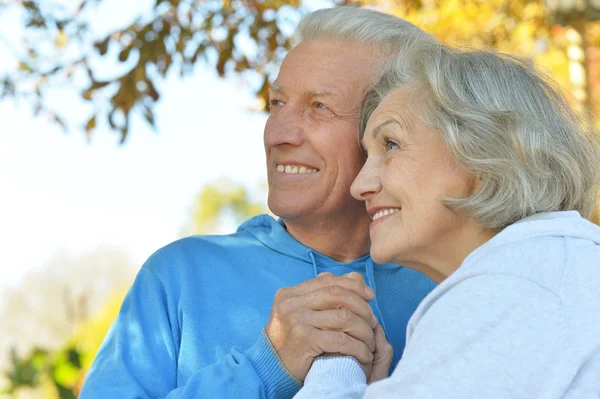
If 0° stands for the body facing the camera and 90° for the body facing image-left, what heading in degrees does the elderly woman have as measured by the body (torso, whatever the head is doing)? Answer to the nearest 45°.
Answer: approximately 90°

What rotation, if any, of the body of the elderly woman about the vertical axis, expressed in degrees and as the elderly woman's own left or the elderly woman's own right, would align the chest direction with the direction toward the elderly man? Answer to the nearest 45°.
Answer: approximately 45° to the elderly woman's own right

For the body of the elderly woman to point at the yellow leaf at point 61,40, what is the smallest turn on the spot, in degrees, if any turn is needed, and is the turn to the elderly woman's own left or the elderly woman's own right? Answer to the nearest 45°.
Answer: approximately 45° to the elderly woman's own right

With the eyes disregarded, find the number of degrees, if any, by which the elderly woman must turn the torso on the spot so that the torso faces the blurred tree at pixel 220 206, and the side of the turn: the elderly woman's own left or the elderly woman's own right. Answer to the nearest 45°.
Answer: approximately 90° to the elderly woman's own right

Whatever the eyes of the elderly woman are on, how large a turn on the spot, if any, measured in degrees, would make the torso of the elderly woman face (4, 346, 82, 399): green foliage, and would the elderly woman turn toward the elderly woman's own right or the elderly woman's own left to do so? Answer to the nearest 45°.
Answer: approximately 45° to the elderly woman's own right
